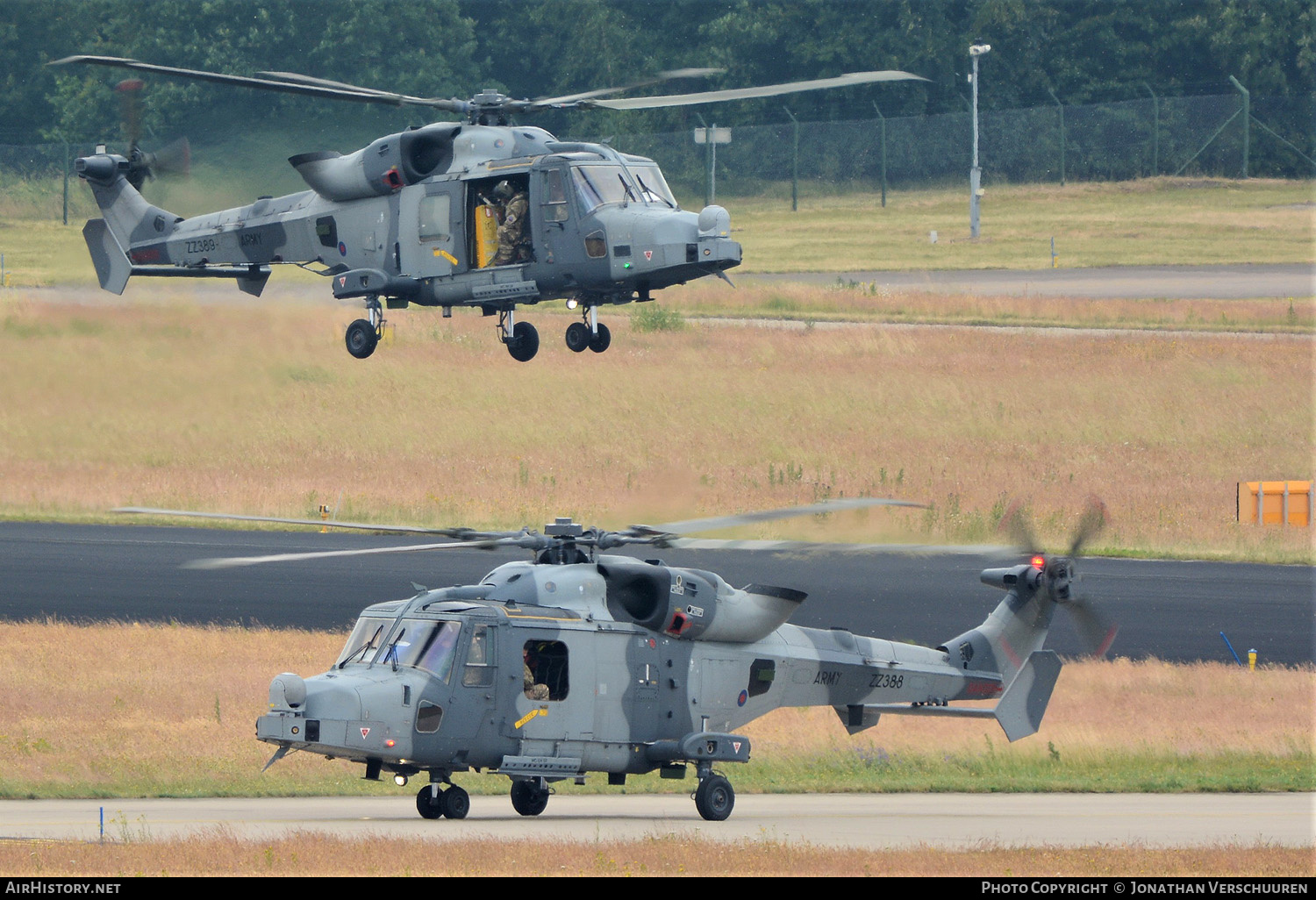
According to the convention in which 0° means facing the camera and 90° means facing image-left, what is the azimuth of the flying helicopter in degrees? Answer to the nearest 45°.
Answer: approximately 315°

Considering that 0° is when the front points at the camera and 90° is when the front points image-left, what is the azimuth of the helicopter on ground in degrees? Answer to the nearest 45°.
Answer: approximately 45°
